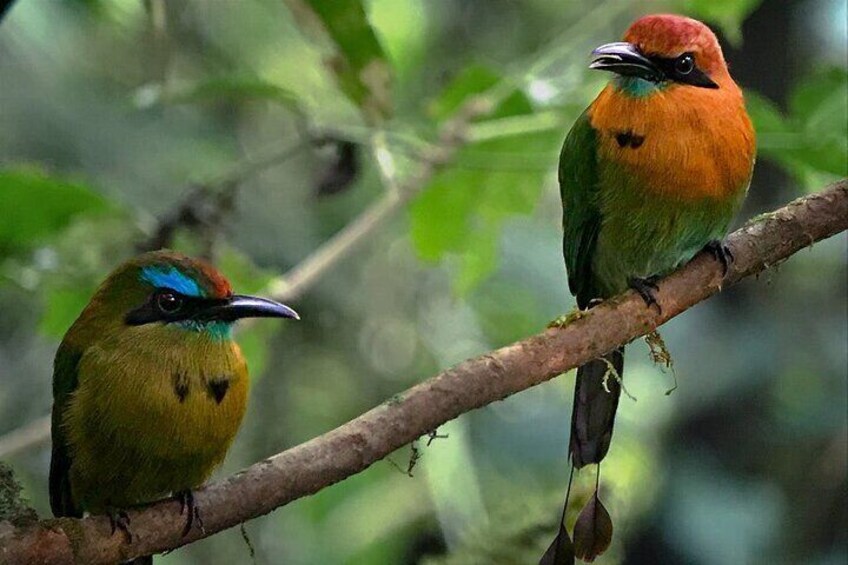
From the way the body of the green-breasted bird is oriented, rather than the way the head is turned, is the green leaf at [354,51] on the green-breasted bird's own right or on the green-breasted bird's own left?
on the green-breasted bird's own left

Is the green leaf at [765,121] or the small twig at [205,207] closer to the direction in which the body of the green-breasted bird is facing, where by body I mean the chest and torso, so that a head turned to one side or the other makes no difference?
the green leaf

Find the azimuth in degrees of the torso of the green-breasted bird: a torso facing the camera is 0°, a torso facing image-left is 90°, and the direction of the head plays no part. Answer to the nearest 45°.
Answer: approximately 315°

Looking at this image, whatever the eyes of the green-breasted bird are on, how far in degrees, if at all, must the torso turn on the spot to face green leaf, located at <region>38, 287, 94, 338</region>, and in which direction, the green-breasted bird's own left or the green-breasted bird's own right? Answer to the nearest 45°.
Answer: approximately 135° to the green-breasted bird's own left
